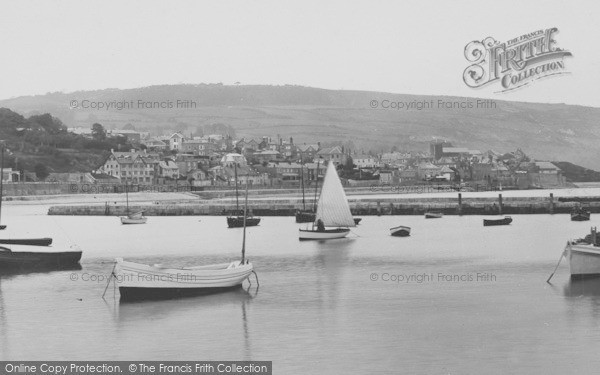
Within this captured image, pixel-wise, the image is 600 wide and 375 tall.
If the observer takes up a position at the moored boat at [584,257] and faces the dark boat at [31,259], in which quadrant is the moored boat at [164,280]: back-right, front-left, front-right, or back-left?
front-left

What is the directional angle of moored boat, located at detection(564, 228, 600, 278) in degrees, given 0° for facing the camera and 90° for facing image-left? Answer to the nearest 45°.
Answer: approximately 90°

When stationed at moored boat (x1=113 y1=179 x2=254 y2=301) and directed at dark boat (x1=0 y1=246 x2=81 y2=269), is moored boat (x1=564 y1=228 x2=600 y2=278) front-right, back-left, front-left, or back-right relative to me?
back-right

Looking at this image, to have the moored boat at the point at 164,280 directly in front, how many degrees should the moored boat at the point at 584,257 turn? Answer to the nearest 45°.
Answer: approximately 45° to its left

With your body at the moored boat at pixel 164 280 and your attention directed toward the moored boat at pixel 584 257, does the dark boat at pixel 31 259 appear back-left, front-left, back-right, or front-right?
back-left

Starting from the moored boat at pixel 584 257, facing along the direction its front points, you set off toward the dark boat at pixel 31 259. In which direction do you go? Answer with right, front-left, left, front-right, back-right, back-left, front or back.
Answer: front

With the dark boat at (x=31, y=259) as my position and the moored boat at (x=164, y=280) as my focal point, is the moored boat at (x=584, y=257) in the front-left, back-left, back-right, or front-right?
front-left

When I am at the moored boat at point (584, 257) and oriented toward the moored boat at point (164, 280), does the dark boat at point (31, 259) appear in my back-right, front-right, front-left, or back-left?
front-right

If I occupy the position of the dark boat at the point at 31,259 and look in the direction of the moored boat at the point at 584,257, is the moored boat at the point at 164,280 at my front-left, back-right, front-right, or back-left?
front-right
